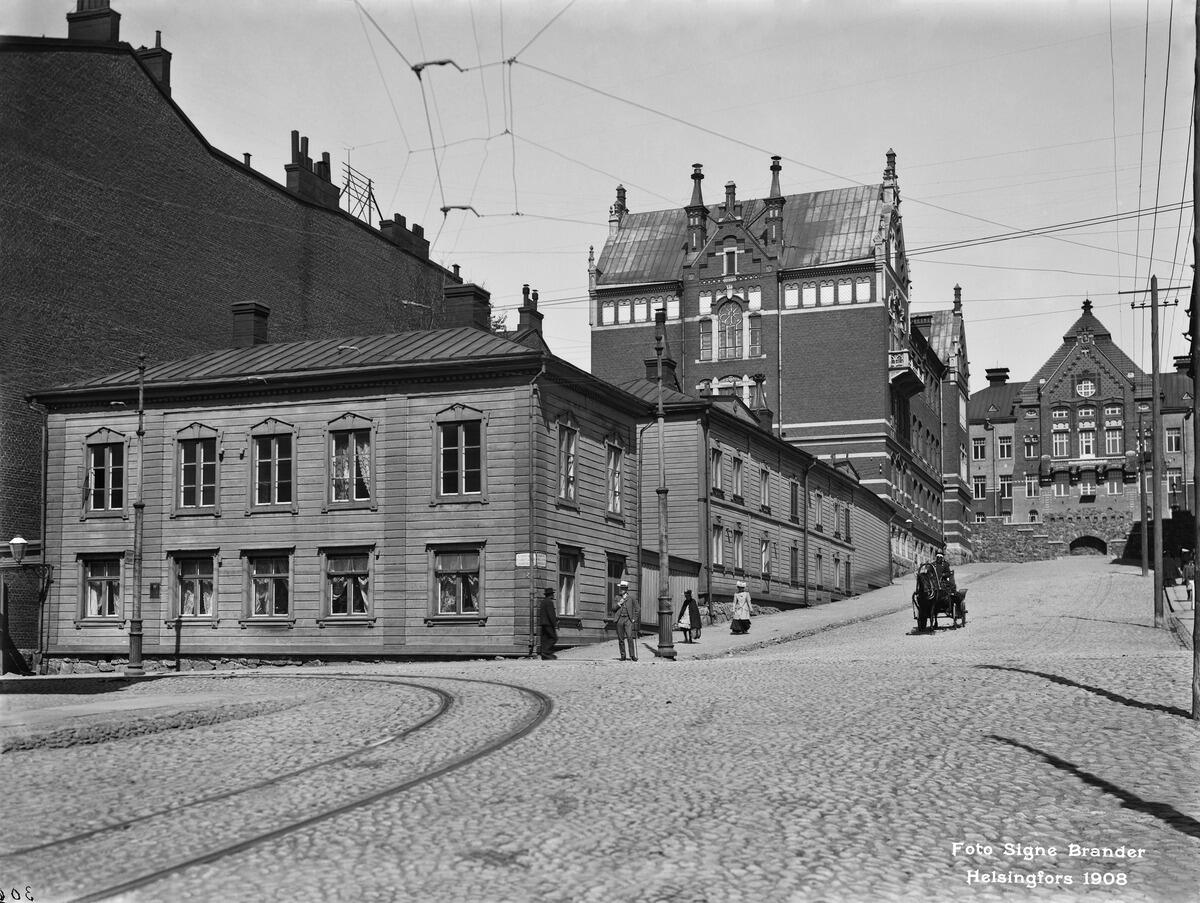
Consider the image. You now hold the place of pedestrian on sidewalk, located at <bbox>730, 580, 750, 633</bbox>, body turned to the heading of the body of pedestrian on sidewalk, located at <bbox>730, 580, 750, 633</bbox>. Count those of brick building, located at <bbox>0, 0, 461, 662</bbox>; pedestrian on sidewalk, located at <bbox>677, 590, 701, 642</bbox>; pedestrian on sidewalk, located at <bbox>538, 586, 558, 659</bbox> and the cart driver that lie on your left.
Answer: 1

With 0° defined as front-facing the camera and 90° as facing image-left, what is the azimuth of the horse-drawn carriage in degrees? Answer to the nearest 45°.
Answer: approximately 45°

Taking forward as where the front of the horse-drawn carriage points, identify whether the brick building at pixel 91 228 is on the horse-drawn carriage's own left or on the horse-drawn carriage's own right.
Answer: on the horse-drawn carriage's own right

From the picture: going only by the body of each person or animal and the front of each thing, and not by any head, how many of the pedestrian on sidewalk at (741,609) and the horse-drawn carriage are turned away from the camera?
0

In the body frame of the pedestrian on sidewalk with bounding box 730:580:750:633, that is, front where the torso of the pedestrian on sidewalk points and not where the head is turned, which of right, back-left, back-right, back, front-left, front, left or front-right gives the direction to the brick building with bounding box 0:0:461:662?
right

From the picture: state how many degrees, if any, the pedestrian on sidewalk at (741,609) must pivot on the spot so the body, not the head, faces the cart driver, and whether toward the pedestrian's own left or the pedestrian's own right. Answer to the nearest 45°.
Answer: approximately 90° to the pedestrian's own left

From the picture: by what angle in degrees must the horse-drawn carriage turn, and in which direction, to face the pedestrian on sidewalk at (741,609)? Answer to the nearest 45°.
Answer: approximately 45° to its right

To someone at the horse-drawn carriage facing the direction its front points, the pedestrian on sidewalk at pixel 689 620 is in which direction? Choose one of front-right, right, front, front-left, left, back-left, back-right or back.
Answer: front-right

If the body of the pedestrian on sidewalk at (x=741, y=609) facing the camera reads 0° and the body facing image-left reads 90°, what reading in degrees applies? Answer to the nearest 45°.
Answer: approximately 0°

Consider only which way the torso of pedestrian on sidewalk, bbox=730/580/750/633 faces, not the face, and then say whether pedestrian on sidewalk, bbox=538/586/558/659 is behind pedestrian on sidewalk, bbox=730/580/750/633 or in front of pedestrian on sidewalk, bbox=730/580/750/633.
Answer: in front
